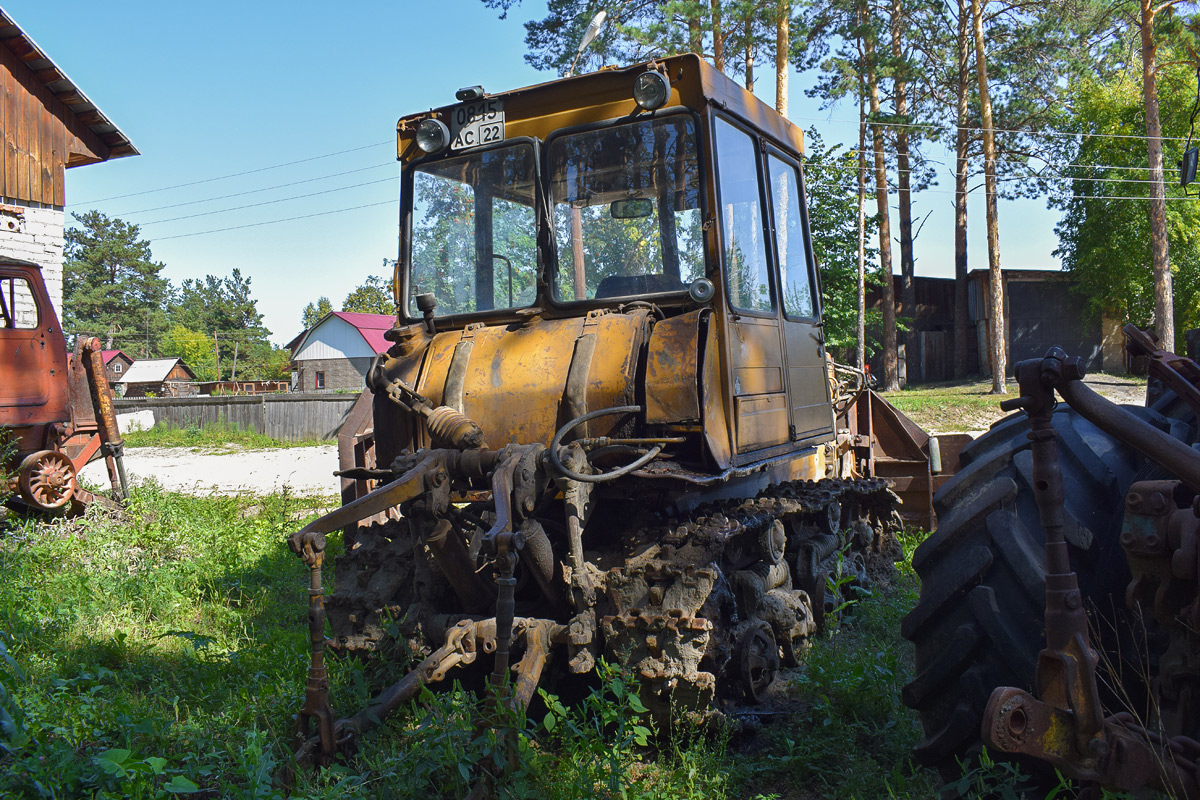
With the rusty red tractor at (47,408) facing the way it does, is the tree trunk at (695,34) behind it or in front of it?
behind

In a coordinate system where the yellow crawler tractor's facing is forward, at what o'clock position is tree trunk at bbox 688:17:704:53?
The tree trunk is roughly at 11 o'clock from the yellow crawler tractor.

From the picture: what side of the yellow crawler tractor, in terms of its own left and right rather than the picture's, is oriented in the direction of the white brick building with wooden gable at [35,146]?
left

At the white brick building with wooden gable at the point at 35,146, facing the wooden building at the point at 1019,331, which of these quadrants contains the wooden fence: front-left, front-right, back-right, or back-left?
front-left

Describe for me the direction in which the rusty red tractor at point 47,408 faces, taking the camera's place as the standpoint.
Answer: facing to the left of the viewer

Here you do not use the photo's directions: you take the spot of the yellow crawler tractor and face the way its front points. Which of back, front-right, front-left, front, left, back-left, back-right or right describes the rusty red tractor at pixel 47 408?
left

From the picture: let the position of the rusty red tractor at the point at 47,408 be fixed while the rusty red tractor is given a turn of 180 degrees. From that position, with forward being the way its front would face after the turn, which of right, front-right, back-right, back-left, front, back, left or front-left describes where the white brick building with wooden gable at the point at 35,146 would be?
right

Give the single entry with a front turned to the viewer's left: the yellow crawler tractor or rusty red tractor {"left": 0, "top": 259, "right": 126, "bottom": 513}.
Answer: the rusty red tractor

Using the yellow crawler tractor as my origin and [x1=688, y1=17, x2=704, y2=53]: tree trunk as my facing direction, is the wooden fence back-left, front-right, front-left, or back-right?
front-left
